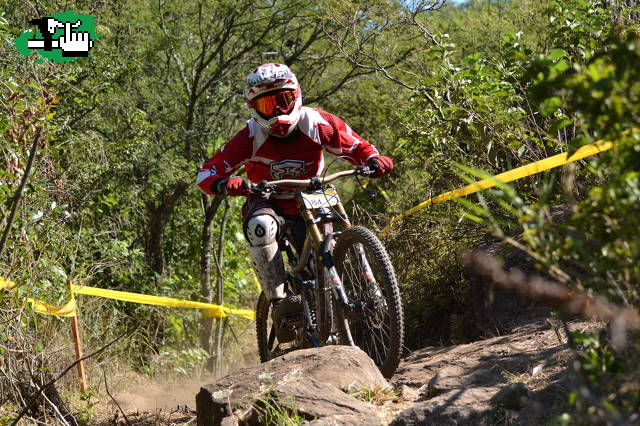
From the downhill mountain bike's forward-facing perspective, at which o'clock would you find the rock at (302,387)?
The rock is roughly at 2 o'clock from the downhill mountain bike.

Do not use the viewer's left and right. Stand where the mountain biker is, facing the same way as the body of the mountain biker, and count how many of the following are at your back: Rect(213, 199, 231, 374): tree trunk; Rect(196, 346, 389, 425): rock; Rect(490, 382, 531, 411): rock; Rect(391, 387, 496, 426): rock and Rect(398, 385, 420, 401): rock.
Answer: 1

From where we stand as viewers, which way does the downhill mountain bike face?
facing the viewer and to the right of the viewer

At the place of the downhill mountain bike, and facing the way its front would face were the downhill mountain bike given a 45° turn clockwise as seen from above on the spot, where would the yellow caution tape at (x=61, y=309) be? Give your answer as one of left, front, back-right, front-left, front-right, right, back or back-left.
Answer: back-right

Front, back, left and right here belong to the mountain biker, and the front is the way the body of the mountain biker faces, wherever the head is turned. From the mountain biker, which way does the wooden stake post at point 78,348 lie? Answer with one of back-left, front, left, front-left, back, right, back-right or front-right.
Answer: back-right

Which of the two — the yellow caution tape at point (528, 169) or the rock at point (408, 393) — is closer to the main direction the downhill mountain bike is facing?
the rock

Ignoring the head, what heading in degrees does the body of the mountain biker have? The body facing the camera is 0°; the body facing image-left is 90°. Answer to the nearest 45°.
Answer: approximately 0°

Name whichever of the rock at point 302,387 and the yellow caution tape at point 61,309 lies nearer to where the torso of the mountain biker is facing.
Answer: the rock

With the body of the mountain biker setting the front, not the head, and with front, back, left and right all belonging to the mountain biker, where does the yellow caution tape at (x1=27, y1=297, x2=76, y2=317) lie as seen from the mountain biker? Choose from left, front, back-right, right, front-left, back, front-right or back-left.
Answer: back-right

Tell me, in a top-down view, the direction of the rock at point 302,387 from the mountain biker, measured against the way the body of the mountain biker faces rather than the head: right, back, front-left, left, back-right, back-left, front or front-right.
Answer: front
